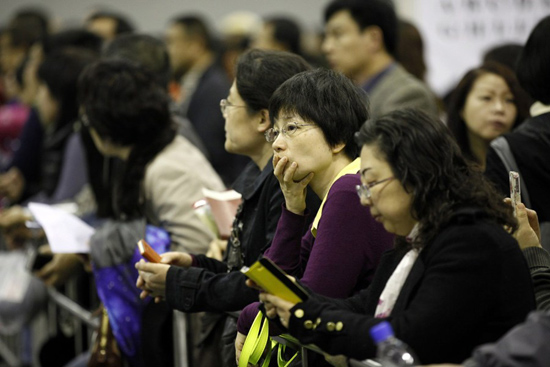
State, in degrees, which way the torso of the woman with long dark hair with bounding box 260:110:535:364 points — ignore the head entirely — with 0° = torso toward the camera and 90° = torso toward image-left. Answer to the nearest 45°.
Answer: approximately 90°

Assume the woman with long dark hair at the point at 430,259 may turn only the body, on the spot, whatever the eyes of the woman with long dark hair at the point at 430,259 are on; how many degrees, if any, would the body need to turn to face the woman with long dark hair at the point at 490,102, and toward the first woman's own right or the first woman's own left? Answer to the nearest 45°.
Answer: approximately 90° to the first woman's own right
